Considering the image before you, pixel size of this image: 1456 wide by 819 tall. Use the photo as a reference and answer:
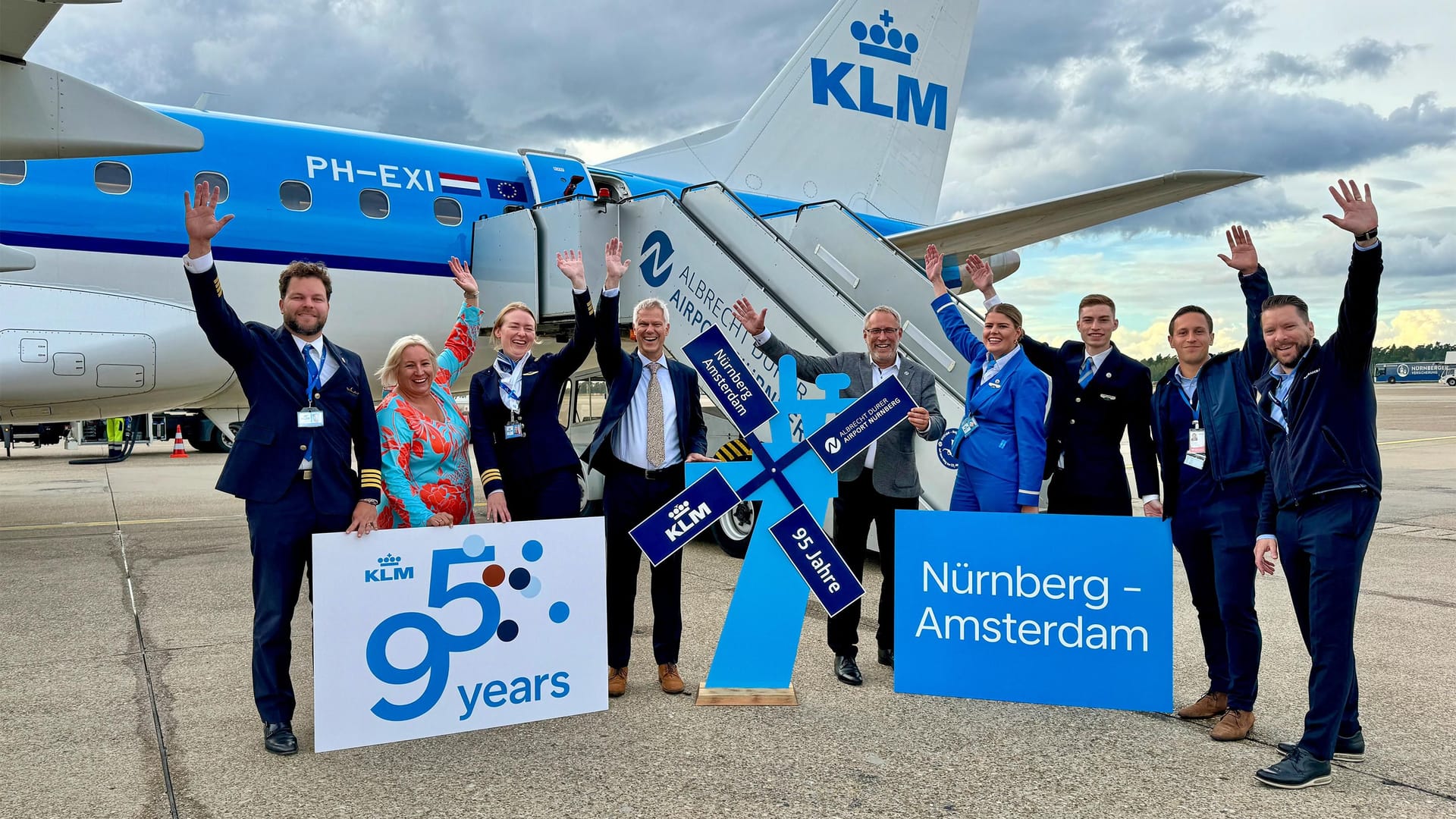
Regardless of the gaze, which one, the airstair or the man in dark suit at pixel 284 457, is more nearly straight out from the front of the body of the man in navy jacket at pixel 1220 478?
the man in dark suit

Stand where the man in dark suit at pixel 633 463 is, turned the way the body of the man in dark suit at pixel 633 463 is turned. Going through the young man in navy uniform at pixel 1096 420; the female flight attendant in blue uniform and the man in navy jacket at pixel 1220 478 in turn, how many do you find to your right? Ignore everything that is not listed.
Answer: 0

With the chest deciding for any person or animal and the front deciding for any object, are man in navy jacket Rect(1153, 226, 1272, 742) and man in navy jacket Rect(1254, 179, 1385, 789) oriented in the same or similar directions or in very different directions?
same or similar directions

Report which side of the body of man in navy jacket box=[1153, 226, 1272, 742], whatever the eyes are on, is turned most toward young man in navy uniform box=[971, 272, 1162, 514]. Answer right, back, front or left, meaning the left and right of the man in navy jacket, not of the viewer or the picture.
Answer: right

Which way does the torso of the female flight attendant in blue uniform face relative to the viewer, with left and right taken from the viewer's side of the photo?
facing the viewer and to the left of the viewer

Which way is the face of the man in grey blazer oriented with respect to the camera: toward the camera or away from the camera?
toward the camera

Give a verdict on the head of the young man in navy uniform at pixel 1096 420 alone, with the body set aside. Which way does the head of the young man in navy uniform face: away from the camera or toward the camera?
toward the camera

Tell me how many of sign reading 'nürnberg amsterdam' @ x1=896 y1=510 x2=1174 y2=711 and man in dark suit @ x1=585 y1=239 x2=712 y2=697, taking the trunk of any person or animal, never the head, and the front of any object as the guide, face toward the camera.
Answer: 2

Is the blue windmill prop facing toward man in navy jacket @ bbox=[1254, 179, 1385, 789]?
no

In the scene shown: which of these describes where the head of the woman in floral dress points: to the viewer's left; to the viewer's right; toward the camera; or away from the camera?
toward the camera

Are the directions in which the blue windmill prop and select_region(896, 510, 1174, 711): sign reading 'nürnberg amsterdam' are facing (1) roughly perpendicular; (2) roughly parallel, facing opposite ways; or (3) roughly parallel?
roughly parallel

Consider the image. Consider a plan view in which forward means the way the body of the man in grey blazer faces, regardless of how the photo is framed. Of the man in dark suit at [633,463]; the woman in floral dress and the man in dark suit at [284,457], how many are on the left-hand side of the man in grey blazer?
0

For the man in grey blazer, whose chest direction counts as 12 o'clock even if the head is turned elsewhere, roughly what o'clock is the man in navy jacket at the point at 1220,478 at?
The man in navy jacket is roughly at 10 o'clock from the man in grey blazer.

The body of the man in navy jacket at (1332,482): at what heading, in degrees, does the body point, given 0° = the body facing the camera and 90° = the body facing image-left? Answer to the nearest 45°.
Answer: approximately 45°

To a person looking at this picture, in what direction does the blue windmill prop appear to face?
facing the viewer

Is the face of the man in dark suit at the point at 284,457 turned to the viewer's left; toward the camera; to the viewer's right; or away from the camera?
toward the camera

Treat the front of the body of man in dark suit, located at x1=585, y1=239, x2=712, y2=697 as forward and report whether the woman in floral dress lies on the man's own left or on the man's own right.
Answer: on the man's own right

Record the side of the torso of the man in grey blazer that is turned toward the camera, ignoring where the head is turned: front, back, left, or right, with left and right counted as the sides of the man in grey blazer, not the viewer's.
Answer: front

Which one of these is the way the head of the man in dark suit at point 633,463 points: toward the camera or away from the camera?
toward the camera

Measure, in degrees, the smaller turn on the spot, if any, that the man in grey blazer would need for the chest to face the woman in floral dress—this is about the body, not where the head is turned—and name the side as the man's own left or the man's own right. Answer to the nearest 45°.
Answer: approximately 45° to the man's own right
